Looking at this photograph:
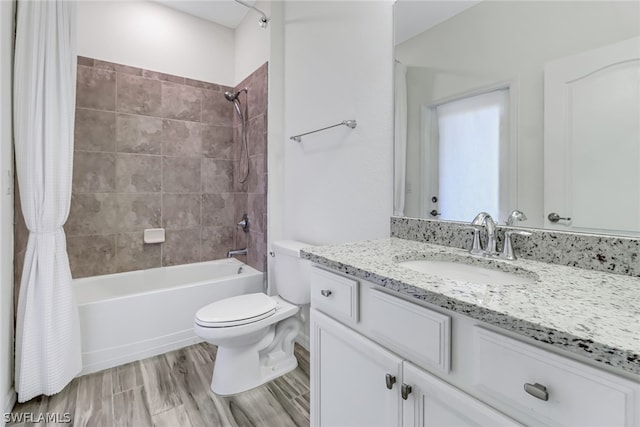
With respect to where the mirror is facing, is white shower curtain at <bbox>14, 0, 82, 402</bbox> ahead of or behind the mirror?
ahead

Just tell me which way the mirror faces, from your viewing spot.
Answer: facing the viewer and to the left of the viewer

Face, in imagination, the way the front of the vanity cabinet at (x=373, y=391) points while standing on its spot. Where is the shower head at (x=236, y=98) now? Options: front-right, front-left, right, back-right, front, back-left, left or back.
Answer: right

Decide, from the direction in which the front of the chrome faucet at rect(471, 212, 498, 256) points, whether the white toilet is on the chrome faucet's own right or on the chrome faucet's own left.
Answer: on the chrome faucet's own right

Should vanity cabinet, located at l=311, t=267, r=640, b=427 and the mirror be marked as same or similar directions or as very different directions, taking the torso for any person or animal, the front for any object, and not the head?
same or similar directions

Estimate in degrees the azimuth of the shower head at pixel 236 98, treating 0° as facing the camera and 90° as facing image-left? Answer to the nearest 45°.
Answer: approximately 90°

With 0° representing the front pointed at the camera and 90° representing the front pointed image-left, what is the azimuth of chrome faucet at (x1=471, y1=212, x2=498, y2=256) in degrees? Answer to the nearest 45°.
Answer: approximately 45°

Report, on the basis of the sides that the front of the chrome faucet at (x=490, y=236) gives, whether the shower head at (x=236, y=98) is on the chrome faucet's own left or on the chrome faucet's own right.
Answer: on the chrome faucet's own right
